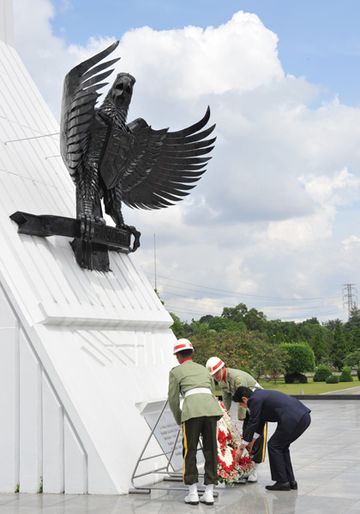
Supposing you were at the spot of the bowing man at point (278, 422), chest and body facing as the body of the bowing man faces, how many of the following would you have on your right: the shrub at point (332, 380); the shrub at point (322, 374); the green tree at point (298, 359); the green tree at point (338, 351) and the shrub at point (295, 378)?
5

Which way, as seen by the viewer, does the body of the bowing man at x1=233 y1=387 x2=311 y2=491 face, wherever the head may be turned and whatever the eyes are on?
to the viewer's left

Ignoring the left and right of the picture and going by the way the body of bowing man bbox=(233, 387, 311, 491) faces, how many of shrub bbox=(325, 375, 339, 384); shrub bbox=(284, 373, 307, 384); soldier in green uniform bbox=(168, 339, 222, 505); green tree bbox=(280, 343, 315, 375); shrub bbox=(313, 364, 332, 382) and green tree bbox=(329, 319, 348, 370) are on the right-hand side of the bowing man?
5

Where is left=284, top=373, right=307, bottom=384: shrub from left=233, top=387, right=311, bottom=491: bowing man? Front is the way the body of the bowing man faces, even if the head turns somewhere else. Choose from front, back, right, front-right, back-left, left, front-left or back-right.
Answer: right

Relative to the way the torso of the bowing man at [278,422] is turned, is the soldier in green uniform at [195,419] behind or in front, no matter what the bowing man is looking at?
in front

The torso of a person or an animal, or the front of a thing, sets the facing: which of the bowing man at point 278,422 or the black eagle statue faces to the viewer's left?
the bowing man

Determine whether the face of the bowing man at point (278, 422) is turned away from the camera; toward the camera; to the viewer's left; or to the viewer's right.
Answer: to the viewer's left

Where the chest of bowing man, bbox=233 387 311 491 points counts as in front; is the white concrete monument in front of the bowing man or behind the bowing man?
in front

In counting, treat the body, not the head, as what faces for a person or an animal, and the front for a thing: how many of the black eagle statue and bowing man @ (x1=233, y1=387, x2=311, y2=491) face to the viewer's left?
1
